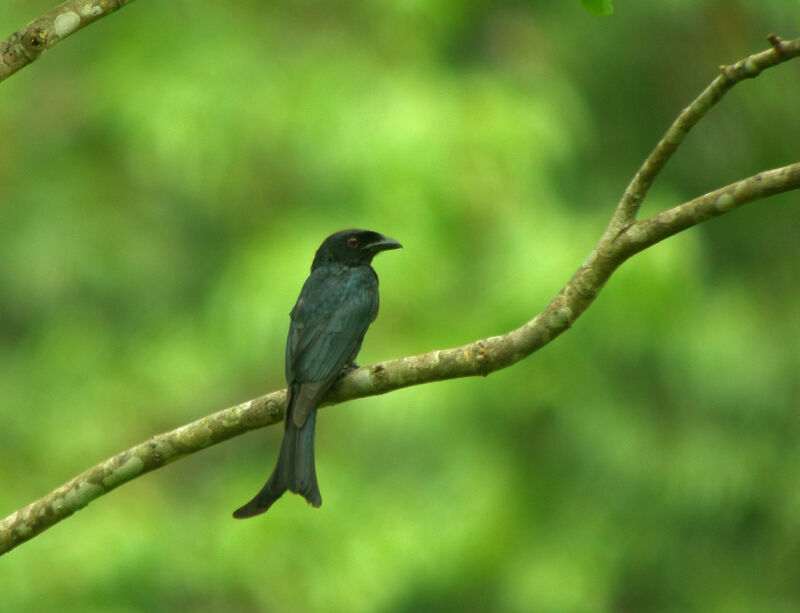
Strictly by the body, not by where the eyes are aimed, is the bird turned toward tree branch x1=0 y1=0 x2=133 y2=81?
no

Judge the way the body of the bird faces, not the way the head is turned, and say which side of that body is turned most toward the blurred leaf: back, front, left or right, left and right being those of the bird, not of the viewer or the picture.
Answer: front

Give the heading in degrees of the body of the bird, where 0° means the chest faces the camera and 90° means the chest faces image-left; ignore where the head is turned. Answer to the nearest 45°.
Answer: approximately 225°

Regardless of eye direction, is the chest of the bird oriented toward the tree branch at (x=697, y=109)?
no
